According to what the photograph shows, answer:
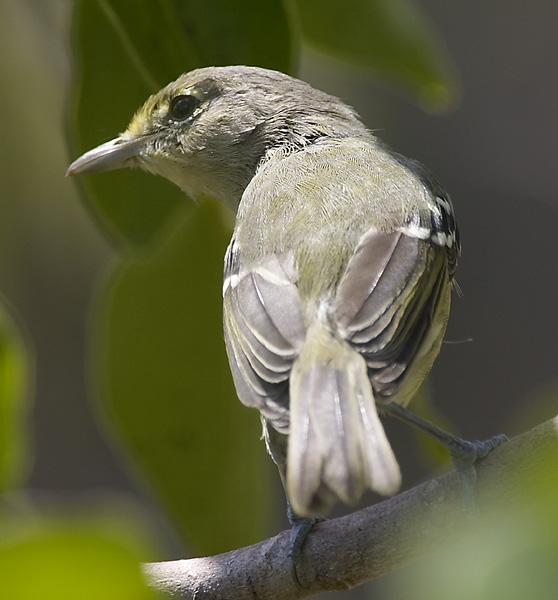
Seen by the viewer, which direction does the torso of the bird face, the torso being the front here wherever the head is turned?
away from the camera
